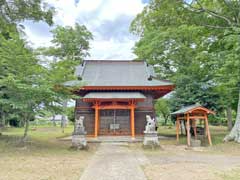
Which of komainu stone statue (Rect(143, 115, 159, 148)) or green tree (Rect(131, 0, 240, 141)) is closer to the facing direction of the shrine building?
the komainu stone statue

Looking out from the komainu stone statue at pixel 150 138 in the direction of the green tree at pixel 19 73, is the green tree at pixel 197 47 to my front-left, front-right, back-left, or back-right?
back-right

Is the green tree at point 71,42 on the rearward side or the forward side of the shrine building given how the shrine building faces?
on the rearward side

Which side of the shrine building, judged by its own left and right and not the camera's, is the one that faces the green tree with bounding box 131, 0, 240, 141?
left

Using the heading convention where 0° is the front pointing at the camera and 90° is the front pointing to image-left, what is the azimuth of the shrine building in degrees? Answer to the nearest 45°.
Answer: approximately 0°
